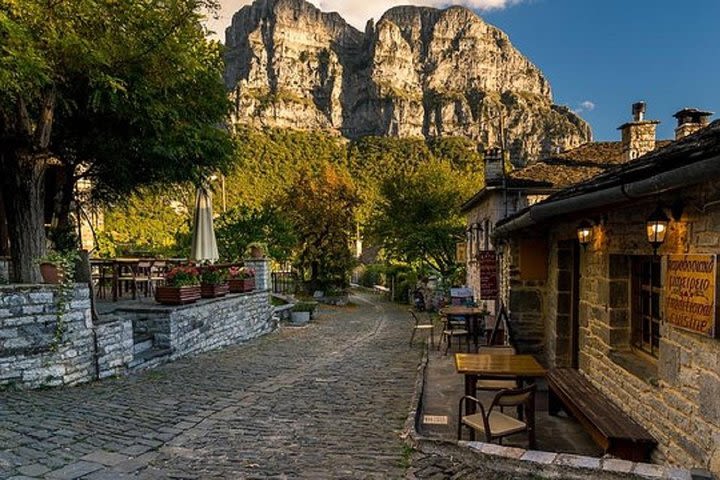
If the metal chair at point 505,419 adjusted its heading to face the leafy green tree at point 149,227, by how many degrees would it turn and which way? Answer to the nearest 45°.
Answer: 0° — it already faces it

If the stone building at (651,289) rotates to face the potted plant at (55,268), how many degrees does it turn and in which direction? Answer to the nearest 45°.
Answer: approximately 45° to its right

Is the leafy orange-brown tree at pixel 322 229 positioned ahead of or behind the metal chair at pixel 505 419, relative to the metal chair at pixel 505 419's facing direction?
ahead

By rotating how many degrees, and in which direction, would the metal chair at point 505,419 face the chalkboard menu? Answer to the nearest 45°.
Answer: approximately 45° to its right

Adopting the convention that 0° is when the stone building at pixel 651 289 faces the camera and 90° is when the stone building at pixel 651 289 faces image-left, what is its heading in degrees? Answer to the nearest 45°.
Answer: approximately 45°

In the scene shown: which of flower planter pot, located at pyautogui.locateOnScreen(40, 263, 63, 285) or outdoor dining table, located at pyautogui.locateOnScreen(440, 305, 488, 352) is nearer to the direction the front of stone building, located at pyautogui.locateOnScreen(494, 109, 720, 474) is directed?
the flower planter pot

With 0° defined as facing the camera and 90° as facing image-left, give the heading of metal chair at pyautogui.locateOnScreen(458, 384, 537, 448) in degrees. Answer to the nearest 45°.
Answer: approximately 135°

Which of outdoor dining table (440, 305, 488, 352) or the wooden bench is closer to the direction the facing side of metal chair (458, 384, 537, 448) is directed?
the outdoor dining table

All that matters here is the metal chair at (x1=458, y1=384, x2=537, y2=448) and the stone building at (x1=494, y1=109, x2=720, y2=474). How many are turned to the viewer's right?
0

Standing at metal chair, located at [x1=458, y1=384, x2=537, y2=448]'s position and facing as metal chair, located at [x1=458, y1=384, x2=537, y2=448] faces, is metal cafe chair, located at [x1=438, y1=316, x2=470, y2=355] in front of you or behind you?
in front

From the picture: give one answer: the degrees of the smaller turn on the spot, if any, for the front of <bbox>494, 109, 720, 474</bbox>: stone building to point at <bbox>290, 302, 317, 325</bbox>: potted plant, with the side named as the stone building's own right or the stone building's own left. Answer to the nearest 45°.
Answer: approximately 90° to the stone building's own right

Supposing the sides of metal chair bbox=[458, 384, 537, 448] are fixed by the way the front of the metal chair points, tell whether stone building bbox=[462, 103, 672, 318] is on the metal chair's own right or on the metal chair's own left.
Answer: on the metal chair's own right

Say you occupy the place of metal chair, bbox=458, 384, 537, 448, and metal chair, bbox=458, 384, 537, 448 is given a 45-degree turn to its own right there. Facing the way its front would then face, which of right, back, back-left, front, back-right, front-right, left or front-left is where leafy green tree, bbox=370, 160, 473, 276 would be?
front

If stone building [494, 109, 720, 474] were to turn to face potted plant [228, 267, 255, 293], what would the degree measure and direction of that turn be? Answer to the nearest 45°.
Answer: approximately 90° to its right

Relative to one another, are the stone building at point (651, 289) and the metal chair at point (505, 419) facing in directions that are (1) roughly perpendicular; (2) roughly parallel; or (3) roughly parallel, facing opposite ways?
roughly perpendicular
